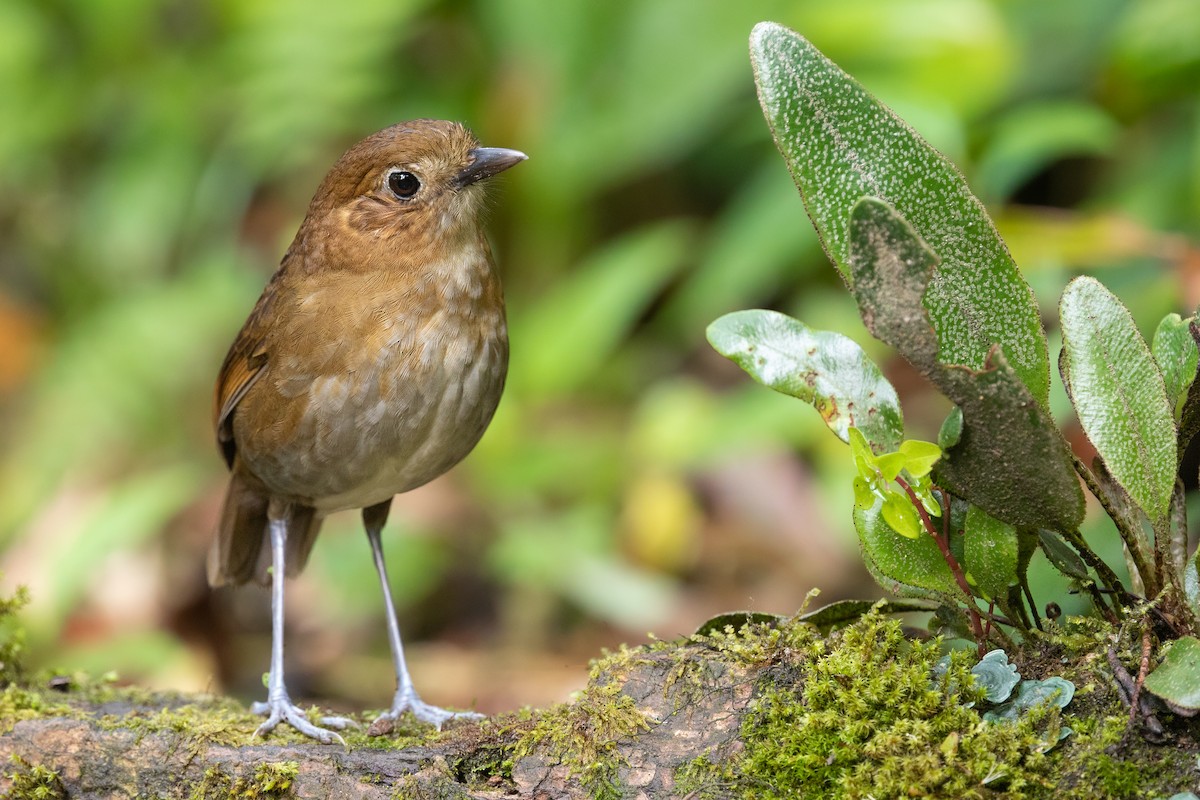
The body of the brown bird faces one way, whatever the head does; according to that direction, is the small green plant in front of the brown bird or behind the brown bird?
in front

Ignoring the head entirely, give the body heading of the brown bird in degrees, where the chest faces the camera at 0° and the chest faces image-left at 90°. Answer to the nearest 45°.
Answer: approximately 315°

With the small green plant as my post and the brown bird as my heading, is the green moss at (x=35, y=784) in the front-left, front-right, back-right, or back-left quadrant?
front-left
